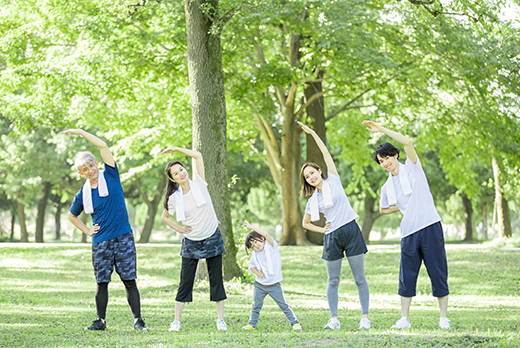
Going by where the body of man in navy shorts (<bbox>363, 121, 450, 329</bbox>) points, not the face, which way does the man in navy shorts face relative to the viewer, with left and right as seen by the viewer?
facing the viewer

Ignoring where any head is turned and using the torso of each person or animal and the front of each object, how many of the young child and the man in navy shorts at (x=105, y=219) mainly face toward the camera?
2

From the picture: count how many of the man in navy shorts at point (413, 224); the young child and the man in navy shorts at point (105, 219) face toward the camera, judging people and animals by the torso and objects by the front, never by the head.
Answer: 3

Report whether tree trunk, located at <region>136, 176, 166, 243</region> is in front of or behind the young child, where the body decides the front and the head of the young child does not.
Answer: behind

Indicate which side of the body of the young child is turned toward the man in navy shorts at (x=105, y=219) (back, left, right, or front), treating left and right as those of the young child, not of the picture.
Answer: right

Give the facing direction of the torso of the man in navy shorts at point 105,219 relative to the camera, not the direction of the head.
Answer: toward the camera

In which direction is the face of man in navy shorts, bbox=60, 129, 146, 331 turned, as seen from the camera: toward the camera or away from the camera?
toward the camera

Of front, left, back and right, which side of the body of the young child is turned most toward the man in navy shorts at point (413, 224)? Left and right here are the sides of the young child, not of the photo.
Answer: left

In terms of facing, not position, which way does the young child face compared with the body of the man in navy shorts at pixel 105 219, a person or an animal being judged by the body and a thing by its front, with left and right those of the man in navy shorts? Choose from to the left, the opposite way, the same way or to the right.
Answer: the same way

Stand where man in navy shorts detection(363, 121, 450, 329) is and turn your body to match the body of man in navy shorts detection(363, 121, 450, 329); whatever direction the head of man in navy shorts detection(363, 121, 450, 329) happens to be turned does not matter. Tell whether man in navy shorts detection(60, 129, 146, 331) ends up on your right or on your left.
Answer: on your right

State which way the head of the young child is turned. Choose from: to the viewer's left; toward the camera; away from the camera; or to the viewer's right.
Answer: toward the camera

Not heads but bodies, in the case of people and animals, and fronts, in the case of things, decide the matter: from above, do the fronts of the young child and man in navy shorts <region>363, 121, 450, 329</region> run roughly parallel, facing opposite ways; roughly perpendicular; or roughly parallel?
roughly parallel

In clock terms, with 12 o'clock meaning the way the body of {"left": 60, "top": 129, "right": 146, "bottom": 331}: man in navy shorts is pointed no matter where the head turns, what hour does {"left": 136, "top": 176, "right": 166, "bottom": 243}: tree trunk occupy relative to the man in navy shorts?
The tree trunk is roughly at 6 o'clock from the man in navy shorts.
